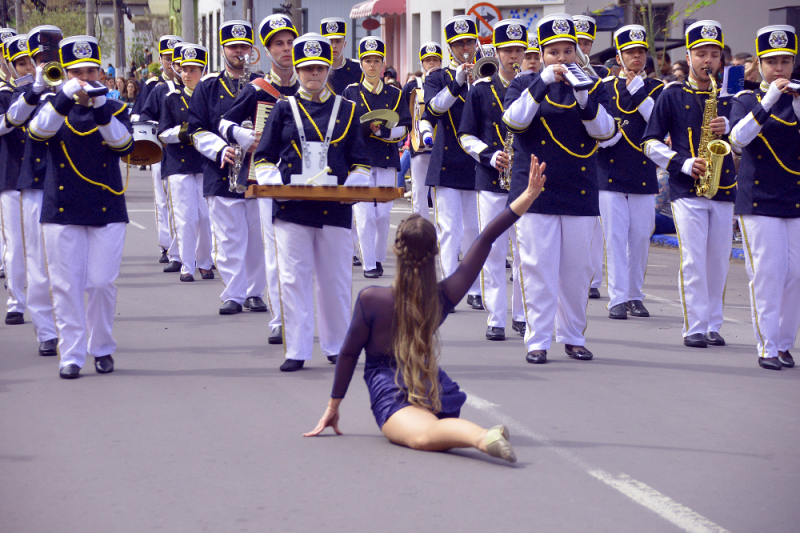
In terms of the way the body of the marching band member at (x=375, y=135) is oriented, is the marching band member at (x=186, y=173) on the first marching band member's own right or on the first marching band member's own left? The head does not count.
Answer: on the first marching band member's own right

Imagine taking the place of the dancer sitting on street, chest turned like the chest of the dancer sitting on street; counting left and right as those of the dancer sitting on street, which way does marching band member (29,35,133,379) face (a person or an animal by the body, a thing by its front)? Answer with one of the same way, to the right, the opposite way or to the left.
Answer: the opposite way

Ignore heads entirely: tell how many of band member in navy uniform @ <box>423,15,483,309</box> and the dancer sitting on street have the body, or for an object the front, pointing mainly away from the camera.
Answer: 1

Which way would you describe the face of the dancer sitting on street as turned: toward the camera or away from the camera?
away from the camera

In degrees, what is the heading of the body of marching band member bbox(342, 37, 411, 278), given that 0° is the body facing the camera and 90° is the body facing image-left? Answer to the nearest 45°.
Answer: approximately 0°

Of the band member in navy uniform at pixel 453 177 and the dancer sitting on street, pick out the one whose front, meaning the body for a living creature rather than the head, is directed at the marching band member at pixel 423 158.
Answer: the dancer sitting on street

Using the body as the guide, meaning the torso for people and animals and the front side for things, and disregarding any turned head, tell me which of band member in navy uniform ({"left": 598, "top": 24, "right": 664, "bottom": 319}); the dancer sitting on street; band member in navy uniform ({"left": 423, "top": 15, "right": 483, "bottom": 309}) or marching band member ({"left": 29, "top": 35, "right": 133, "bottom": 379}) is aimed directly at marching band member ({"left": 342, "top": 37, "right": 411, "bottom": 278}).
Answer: the dancer sitting on street

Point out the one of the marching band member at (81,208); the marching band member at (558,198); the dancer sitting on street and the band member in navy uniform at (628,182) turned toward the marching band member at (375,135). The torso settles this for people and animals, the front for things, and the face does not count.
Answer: the dancer sitting on street

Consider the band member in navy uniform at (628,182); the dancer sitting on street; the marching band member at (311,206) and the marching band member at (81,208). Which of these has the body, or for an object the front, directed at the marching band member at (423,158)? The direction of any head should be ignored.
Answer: the dancer sitting on street
